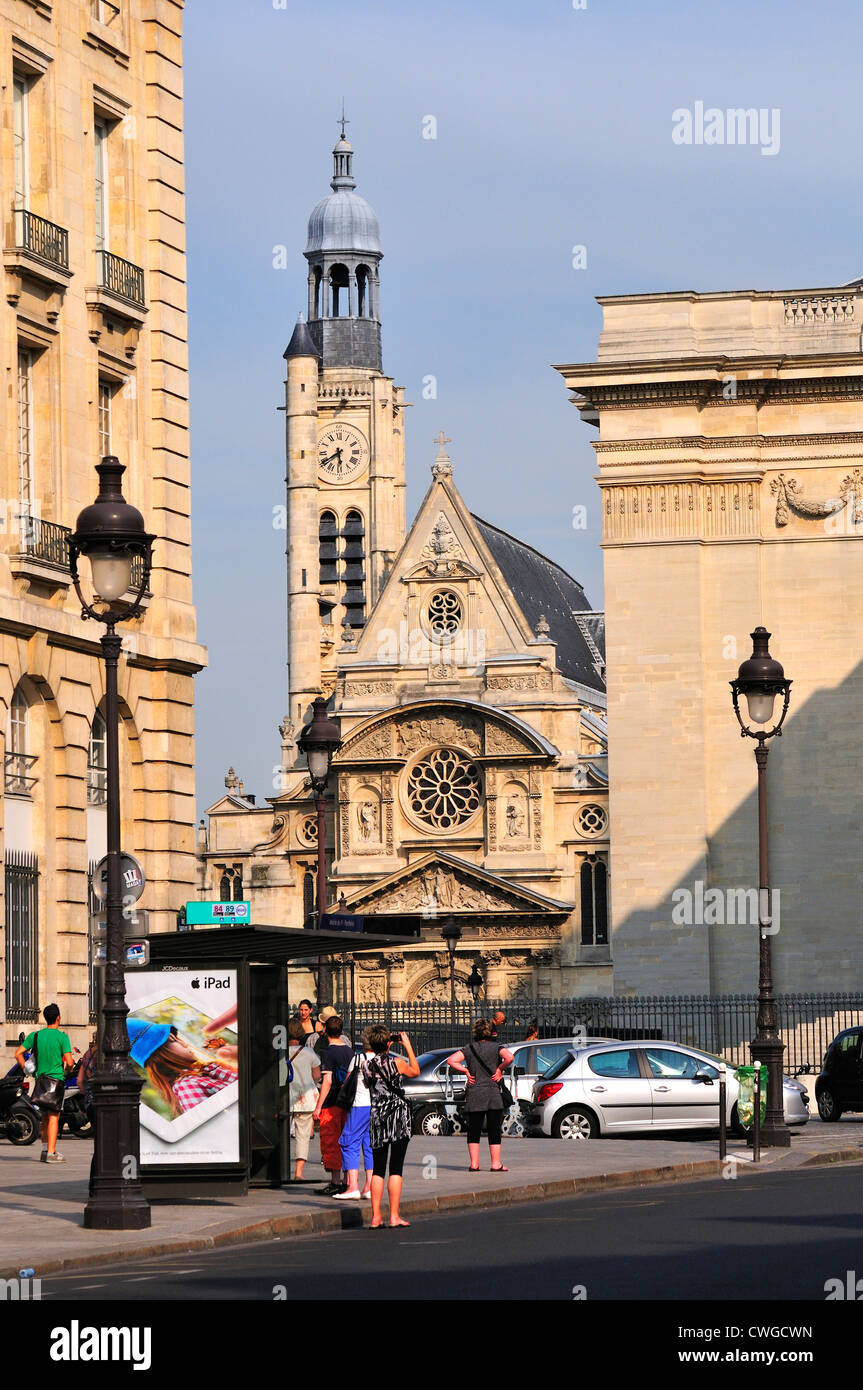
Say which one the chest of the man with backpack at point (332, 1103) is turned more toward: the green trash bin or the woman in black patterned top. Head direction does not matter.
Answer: the green trash bin

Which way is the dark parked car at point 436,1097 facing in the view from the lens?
facing to the right of the viewer

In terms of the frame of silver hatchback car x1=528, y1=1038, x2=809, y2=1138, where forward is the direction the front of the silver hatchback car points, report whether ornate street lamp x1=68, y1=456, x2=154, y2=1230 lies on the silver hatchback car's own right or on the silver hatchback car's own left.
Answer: on the silver hatchback car's own right

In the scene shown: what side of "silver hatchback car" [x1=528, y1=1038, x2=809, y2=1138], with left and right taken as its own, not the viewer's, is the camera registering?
right

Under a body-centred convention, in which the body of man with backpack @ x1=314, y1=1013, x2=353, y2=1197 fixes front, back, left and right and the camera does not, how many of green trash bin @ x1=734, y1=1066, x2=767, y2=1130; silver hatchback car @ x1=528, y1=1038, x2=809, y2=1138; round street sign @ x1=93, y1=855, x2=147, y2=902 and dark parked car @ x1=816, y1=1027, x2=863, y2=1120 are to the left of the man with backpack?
1

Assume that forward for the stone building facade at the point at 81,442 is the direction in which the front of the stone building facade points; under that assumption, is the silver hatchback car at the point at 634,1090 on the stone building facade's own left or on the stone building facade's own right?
on the stone building facade's own left

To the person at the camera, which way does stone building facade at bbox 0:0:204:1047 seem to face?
facing the viewer and to the right of the viewer
